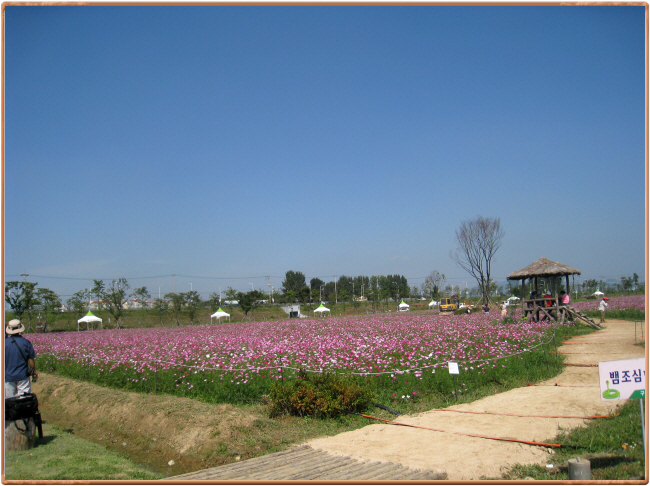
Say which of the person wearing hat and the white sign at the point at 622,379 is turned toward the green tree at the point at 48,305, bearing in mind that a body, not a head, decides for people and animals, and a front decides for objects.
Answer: the person wearing hat

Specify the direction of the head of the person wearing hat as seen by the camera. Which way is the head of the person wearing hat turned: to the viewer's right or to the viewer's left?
to the viewer's right

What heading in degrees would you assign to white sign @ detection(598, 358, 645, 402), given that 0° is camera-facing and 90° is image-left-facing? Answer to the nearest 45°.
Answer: approximately 0°

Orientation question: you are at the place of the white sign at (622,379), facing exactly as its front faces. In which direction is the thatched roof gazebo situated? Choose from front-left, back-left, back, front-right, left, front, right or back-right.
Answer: back

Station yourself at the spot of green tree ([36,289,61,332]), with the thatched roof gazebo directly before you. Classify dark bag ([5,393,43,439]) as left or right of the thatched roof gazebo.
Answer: right

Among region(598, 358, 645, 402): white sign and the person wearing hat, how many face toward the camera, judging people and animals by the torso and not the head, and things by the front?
1

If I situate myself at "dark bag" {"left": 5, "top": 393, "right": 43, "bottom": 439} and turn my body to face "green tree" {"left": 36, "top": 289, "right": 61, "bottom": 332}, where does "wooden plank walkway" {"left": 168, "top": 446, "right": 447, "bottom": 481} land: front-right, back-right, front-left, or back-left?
back-right
